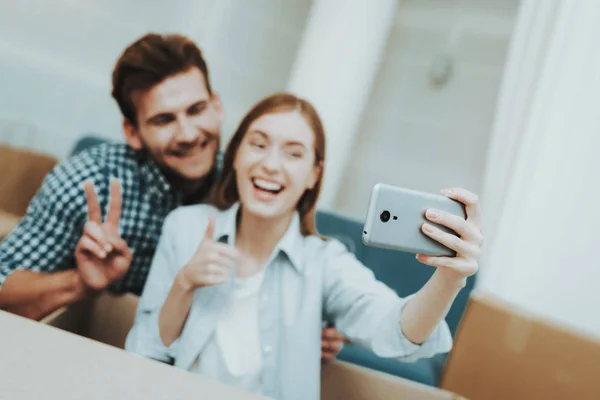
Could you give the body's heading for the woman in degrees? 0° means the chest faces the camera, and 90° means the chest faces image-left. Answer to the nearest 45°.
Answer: approximately 0°
